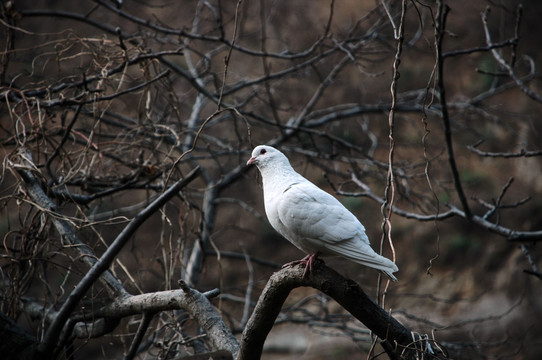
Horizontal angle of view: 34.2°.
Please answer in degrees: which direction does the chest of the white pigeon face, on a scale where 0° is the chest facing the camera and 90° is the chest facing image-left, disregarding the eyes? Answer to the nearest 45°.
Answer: approximately 90°
